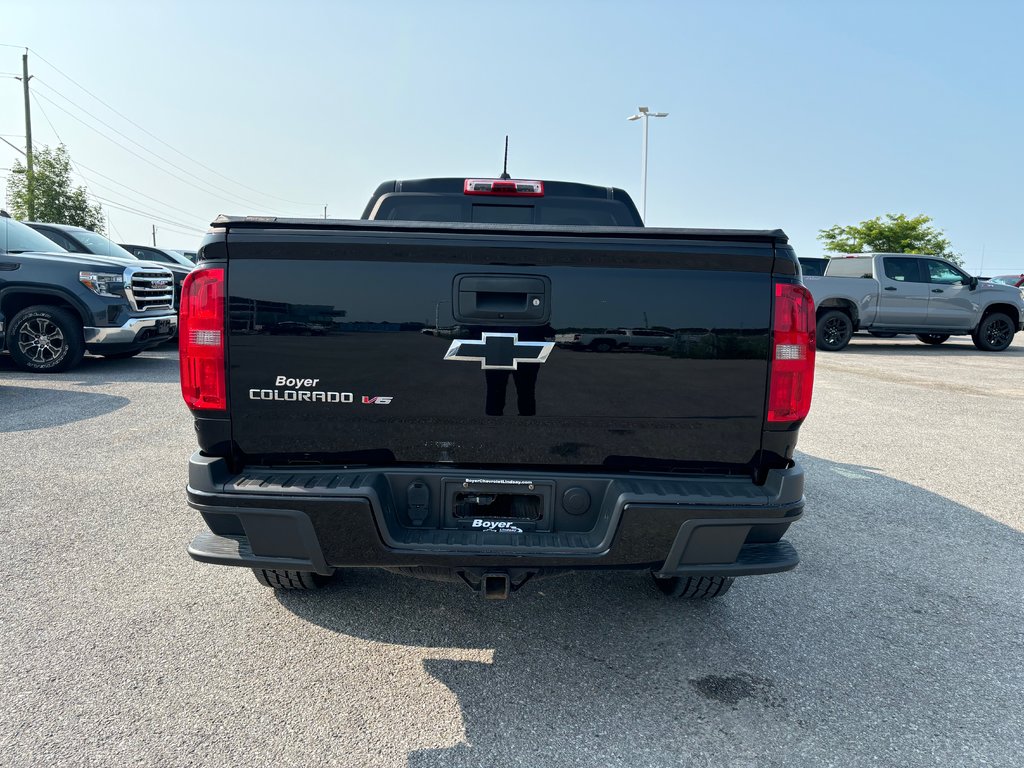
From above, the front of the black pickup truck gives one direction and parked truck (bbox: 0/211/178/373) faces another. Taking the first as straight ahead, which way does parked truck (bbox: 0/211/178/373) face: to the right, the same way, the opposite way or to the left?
to the right

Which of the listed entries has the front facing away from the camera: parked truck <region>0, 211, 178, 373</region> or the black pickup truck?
the black pickup truck

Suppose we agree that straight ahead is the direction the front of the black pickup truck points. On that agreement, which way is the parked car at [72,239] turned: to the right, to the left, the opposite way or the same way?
to the right

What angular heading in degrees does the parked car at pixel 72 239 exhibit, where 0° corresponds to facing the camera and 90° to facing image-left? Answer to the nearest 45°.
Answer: approximately 315°

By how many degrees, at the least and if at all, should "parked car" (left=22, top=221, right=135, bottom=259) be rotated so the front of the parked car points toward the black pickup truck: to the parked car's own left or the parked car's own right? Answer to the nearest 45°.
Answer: approximately 45° to the parked car's own right

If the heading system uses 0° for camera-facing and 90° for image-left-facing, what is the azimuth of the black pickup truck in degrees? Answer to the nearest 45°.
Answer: approximately 180°

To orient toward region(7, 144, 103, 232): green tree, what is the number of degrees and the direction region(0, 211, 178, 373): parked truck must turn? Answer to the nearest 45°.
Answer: approximately 135° to its left

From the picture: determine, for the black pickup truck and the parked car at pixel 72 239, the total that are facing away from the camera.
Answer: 1

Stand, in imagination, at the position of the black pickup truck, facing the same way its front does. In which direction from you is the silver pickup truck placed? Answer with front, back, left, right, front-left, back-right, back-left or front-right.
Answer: front-right

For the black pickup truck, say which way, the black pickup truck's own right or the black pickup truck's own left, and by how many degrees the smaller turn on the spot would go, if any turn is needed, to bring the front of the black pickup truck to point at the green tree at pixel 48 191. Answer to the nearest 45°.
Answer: approximately 45° to the black pickup truck's own left

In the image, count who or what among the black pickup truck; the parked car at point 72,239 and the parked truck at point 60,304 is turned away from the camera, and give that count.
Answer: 1

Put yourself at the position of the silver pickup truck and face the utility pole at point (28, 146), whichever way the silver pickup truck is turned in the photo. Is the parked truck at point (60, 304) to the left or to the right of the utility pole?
left

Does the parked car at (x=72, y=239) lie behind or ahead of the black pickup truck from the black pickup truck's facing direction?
ahead

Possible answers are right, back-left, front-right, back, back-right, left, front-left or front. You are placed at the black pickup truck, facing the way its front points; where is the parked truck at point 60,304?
front-left

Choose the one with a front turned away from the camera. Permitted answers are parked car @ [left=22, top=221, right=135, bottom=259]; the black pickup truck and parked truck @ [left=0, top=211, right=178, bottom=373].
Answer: the black pickup truck

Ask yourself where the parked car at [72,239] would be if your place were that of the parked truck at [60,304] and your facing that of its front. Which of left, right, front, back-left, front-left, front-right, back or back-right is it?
back-left

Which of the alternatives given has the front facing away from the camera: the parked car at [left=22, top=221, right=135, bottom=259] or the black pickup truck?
the black pickup truck

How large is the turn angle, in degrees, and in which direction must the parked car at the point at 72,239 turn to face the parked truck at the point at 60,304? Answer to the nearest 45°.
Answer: approximately 45° to its right

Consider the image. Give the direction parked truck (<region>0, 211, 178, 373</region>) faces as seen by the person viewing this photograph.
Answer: facing the viewer and to the right of the viewer
